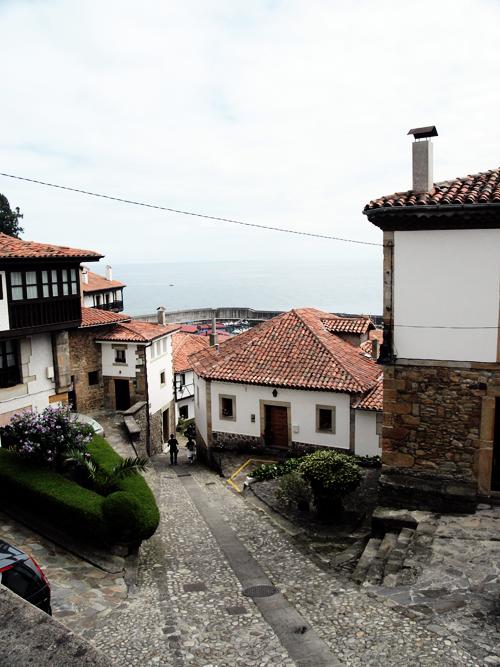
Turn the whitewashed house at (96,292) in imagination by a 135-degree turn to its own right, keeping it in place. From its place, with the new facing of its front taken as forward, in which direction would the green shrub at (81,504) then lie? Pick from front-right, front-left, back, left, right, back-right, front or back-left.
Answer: back-left

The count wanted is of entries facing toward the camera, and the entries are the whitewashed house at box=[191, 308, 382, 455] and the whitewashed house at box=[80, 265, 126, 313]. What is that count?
2

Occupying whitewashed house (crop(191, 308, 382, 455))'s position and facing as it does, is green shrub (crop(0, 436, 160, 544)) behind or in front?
in front

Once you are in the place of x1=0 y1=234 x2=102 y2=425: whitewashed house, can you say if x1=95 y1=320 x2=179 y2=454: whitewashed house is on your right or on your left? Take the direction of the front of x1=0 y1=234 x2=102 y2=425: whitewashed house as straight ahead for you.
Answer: on your left

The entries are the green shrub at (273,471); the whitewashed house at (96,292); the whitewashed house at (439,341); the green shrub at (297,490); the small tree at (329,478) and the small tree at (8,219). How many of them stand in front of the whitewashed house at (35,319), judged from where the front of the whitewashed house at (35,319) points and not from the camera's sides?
4

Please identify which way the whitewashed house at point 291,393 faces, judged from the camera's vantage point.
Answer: facing the viewer

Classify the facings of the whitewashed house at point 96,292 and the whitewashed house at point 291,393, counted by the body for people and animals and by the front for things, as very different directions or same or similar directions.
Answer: same or similar directions

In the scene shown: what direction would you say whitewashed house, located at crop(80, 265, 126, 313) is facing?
toward the camera

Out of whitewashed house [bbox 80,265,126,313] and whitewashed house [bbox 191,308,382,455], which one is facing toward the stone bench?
whitewashed house [bbox 80,265,126,313]

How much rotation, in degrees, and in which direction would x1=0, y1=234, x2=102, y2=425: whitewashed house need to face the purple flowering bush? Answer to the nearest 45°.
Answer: approximately 45° to its right

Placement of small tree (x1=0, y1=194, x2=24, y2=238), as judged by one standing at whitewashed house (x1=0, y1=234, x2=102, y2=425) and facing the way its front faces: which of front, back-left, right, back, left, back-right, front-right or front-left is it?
back-left

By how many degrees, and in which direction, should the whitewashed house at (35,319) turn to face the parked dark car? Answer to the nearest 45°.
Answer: approximately 45° to its right

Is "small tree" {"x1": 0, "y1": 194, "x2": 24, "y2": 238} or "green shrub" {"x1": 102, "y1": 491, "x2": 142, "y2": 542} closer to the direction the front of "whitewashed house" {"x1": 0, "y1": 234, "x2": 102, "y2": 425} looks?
the green shrub
